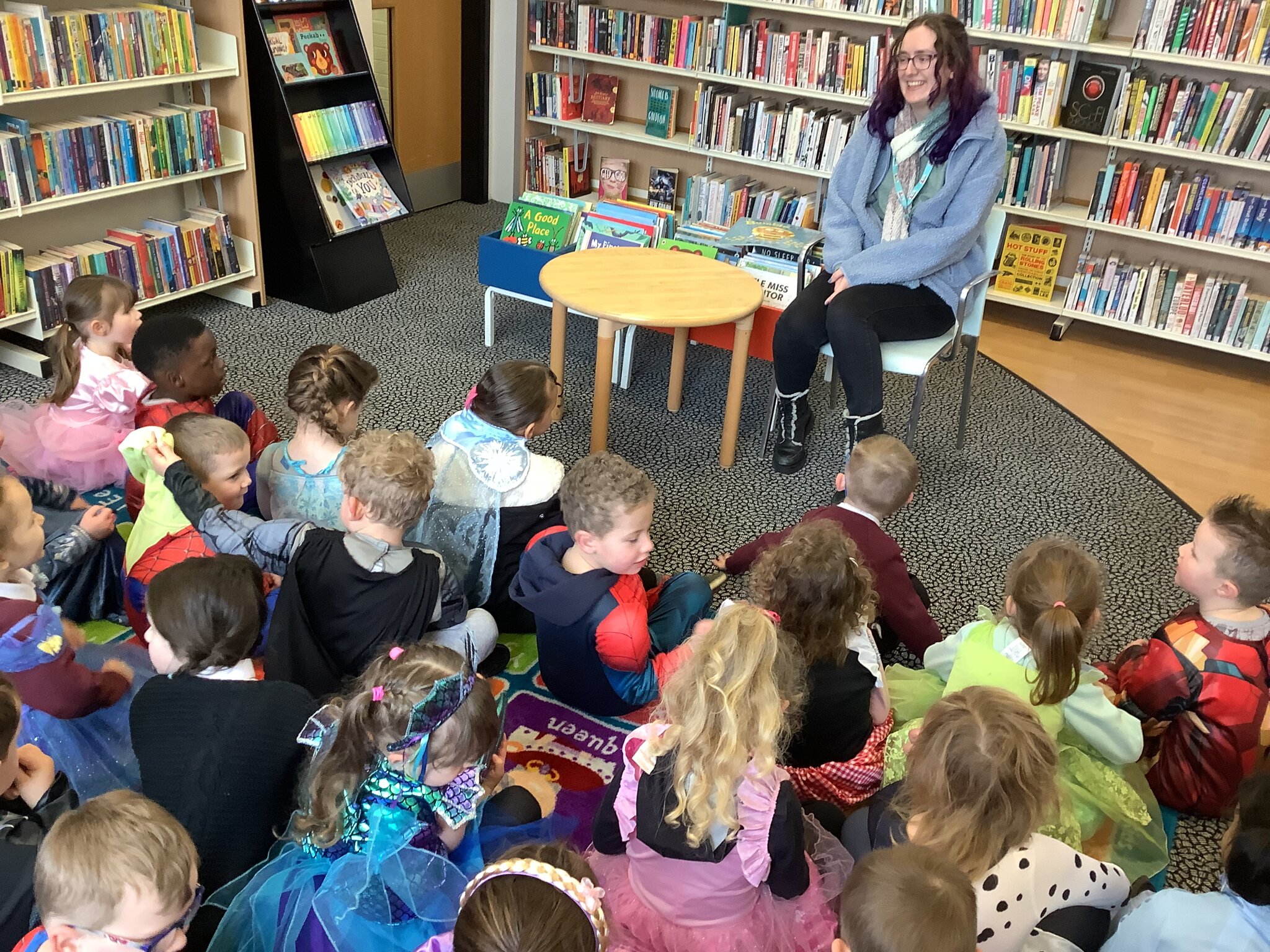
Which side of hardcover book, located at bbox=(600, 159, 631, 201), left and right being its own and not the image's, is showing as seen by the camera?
front

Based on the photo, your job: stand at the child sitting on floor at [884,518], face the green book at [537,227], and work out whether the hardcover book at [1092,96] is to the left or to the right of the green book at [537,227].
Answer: right

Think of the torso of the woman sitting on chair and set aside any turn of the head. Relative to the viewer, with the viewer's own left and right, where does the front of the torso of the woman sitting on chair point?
facing the viewer and to the left of the viewer

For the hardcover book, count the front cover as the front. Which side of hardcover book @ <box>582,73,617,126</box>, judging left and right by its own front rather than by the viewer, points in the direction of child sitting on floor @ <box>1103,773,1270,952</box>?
front

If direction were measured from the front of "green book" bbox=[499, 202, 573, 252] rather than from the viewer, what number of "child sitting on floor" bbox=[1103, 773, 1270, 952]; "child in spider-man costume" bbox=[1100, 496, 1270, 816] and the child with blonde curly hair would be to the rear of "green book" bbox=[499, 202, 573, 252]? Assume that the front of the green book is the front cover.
0

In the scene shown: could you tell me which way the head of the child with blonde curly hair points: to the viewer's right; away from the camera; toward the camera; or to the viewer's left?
away from the camera

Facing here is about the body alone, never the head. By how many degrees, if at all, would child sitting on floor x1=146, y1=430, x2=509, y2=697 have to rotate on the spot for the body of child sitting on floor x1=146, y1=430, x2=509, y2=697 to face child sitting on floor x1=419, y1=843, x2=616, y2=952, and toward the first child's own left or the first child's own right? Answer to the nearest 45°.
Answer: approximately 180°

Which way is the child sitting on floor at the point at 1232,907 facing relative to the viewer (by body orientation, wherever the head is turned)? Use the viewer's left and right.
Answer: facing away from the viewer

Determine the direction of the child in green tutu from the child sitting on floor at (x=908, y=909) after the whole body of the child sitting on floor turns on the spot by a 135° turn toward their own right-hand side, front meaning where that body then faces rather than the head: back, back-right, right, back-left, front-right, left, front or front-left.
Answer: back-left

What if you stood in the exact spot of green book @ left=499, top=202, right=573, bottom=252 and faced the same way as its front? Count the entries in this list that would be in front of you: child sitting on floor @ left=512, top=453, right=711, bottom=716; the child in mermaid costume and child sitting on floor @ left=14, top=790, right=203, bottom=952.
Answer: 3

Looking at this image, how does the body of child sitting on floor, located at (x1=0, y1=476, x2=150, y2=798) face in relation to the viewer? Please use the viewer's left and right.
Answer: facing to the right of the viewer

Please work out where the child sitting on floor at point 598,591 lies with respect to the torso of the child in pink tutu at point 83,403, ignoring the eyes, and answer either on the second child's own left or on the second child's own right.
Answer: on the second child's own right

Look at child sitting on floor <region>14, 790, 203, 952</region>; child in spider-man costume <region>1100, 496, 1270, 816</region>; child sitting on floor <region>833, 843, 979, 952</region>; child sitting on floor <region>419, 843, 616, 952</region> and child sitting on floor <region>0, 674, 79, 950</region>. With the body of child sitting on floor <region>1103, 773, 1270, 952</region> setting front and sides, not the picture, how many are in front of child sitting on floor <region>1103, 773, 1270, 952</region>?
1

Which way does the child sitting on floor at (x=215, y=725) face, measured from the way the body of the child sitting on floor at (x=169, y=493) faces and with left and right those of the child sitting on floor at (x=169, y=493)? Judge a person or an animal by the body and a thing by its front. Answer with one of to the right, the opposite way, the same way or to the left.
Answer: to the left

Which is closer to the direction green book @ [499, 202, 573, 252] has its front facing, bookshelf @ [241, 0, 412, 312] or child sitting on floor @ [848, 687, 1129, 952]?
the child sitting on floor

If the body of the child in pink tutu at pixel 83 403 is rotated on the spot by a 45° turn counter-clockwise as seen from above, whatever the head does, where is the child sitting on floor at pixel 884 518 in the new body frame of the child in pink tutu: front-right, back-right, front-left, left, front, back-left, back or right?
right

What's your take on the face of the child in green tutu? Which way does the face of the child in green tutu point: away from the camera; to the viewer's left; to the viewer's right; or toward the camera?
away from the camera

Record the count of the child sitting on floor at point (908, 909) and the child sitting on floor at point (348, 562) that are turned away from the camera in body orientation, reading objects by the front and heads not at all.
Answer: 2

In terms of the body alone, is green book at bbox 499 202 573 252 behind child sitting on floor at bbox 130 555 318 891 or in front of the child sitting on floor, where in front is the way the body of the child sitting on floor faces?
in front

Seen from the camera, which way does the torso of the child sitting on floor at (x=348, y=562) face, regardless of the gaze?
away from the camera
